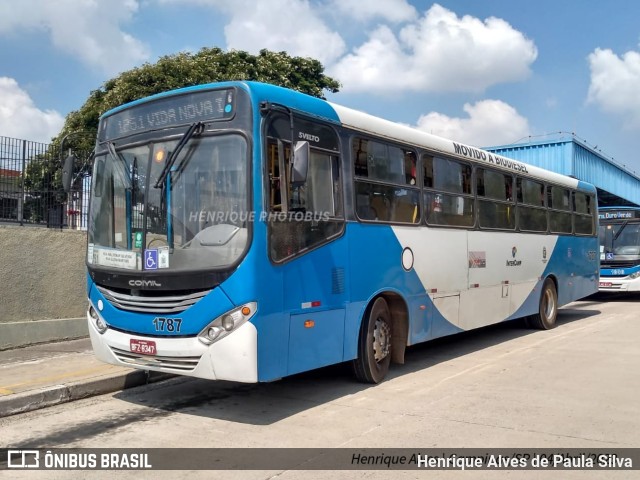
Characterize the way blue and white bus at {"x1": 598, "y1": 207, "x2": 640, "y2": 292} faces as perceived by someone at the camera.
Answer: facing the viewer

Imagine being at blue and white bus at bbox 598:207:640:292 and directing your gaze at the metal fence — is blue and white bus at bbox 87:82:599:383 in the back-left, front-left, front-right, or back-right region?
front-left

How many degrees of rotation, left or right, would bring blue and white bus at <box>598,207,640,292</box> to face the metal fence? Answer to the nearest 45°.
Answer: approximately 45° to its right

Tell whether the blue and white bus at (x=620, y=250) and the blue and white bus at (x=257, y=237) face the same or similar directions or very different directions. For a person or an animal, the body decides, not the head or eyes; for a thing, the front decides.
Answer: same or similar directions

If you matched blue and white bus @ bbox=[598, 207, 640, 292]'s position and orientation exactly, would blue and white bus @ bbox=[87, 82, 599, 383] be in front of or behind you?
in front

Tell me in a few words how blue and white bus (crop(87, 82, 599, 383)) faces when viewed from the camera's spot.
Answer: facing the viewer and to the left of the viewer

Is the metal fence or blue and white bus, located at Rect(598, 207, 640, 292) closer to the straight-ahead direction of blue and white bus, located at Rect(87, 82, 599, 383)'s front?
the metal fence

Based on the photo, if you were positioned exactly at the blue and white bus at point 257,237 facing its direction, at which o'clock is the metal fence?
The metal fence is roughly at 1 o'clock from the blue and white bus.

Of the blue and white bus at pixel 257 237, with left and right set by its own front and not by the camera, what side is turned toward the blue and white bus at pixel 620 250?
back

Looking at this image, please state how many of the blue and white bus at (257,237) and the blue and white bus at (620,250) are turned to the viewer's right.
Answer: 0
